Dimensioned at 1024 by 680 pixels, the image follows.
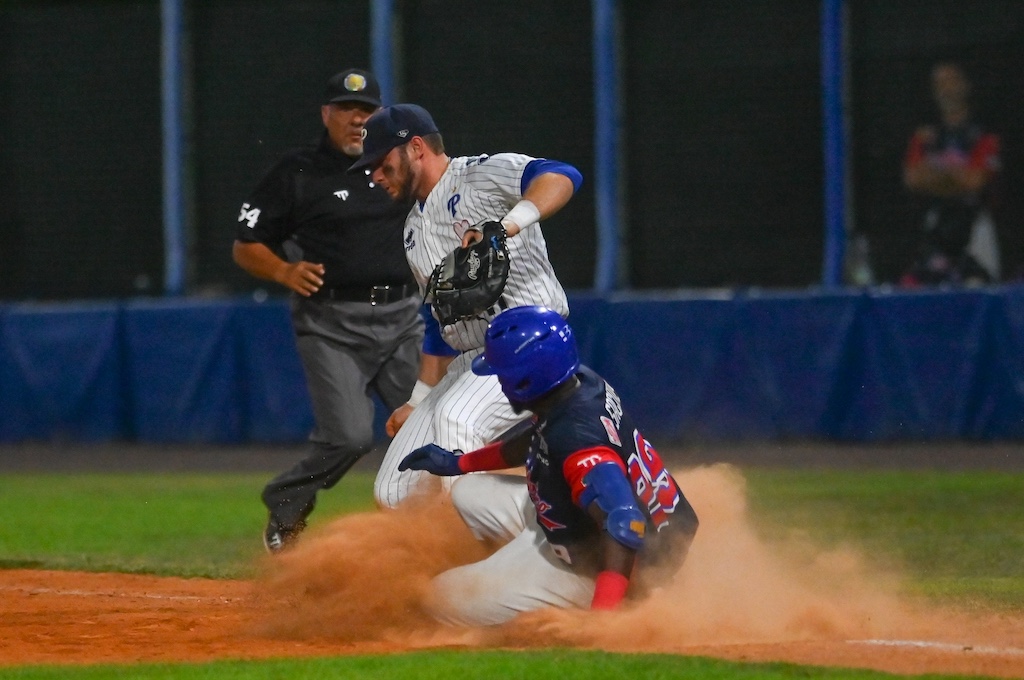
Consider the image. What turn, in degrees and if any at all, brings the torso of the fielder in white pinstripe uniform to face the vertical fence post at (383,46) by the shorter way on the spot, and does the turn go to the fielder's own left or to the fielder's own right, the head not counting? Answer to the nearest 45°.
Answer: approximately 135° to the fielder's own right

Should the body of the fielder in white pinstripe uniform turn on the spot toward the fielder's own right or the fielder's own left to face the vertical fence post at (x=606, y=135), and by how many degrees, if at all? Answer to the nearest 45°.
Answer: approximately 135° to the fielder's own right

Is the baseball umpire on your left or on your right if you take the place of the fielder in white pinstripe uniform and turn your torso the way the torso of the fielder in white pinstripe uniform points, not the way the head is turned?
on your right

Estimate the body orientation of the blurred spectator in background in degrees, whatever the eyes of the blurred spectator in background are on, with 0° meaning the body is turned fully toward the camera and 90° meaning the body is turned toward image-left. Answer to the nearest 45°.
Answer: approximately 0°

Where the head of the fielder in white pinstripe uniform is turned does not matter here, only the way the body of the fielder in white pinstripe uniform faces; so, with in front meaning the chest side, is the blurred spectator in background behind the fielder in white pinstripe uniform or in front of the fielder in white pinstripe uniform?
behind

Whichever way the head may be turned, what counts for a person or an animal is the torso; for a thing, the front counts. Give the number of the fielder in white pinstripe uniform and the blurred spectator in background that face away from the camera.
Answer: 0

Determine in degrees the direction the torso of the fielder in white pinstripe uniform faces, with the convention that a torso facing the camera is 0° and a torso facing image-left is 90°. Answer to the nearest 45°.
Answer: approximately 45°

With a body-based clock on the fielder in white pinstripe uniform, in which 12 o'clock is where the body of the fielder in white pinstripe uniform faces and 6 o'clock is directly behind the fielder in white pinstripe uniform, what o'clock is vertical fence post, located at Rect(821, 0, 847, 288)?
The vertical fence post is roughly at 5 o'clock from the fielder in white pinstripe uniform.
